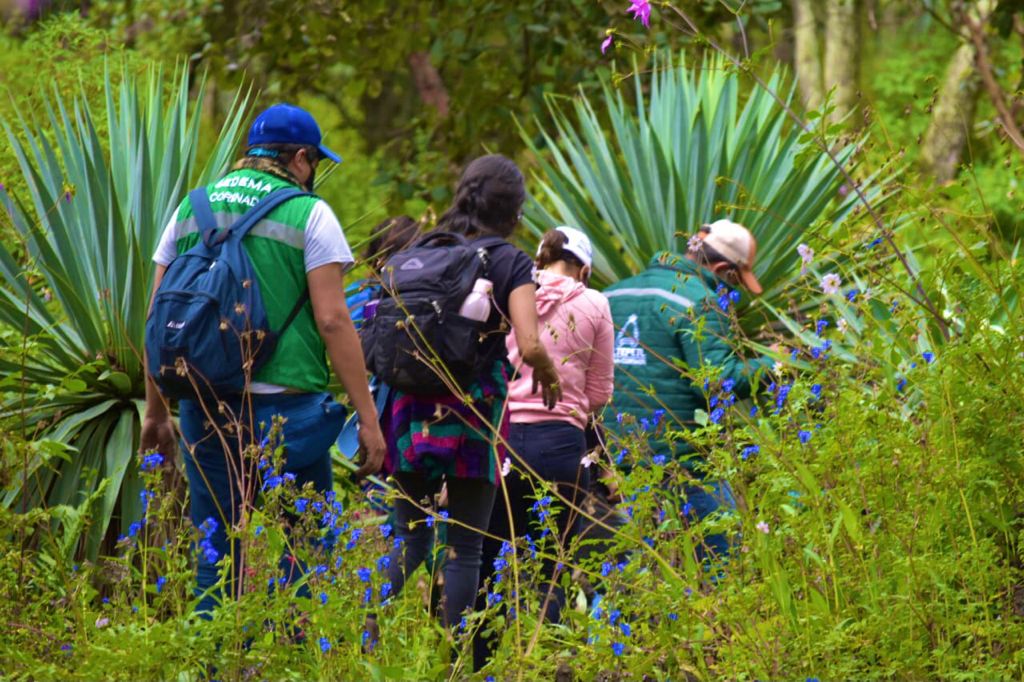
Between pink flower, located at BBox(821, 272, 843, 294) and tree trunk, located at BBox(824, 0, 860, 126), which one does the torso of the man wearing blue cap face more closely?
the tree trunk

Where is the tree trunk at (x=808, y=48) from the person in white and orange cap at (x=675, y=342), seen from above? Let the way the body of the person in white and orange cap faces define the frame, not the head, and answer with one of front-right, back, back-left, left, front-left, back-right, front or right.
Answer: front-left

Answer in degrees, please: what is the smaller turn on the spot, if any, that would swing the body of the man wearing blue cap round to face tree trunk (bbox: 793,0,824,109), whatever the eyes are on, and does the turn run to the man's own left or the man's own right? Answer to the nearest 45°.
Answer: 0° — they already face it

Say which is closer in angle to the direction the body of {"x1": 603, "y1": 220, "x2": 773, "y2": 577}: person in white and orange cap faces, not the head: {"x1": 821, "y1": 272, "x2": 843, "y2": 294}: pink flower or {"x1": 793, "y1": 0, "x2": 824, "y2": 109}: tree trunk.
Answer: the tree trunk

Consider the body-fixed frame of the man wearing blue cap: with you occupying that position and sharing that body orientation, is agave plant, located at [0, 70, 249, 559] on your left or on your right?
on your left

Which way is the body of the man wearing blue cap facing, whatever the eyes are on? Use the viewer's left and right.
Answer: facing away from the viewer and to the right of the viewer

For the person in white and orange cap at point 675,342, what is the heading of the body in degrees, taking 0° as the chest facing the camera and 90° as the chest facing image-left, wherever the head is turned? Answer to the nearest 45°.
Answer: approximately 225°
